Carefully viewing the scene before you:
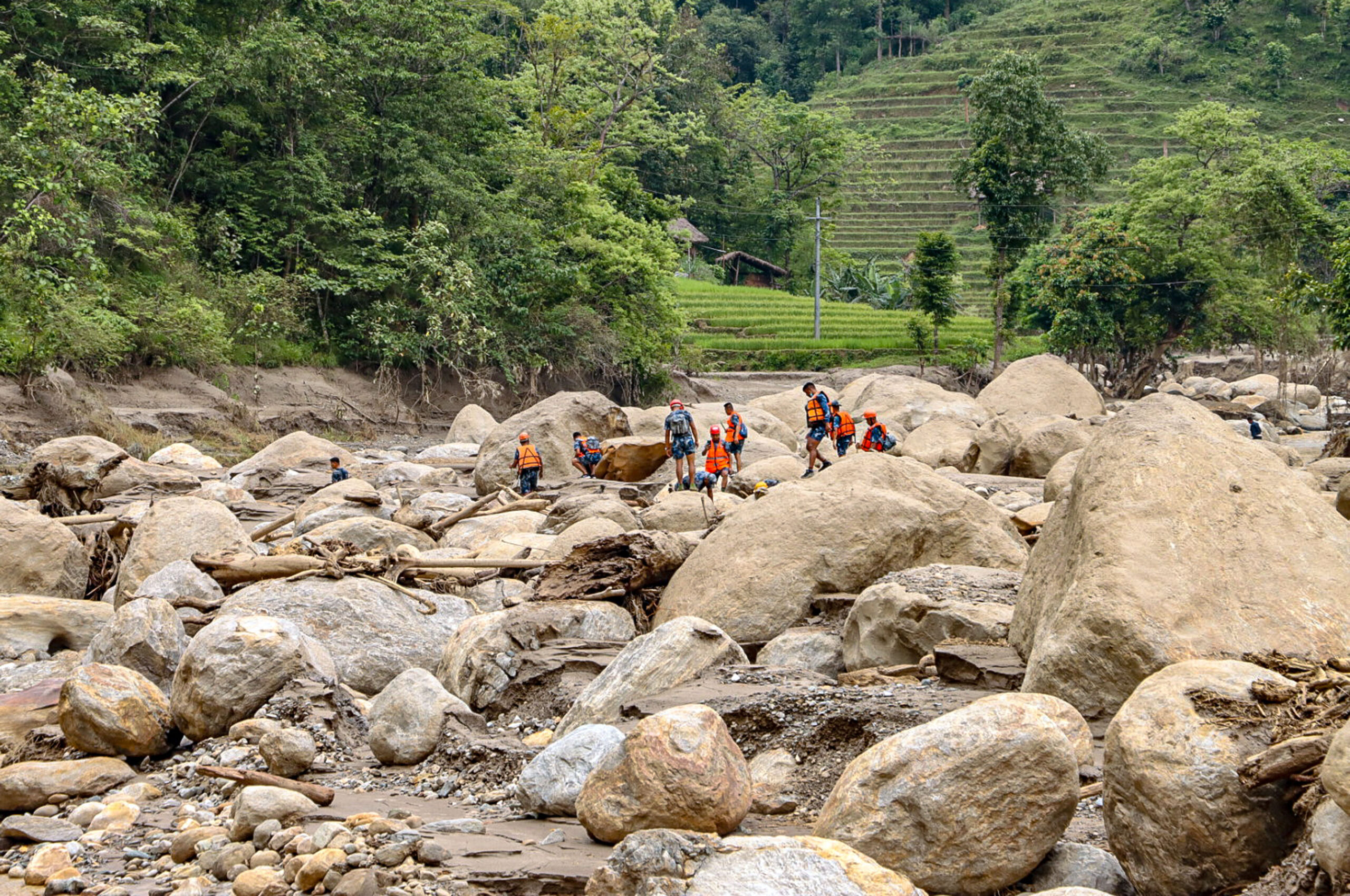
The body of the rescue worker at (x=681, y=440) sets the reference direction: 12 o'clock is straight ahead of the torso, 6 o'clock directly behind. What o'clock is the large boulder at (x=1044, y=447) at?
The large boulder is roughly at 2 o'clock from the rescue worker.

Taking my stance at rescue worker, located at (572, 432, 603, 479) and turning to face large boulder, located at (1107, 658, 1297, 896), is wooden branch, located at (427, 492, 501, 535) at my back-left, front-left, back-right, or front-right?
front-right

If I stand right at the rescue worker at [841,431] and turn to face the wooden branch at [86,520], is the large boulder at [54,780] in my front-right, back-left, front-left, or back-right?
front-left

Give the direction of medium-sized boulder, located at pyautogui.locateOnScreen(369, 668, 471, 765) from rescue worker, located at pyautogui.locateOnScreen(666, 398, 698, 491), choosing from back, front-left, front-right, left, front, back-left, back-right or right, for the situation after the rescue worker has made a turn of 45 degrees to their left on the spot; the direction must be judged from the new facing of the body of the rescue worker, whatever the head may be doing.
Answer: back-left

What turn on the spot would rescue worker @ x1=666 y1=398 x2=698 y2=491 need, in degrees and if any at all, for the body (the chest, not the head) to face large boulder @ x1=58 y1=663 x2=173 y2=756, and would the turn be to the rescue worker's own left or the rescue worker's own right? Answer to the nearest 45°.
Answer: approximately 180°

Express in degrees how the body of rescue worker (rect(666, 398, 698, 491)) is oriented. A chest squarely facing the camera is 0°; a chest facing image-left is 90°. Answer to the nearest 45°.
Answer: approximately 180°

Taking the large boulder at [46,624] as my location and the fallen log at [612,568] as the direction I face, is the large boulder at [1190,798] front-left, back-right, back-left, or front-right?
front-right

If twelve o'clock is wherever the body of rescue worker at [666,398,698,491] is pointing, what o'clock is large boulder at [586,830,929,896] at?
The large boulder is roughly at 6 o'clock from the rescue worker.

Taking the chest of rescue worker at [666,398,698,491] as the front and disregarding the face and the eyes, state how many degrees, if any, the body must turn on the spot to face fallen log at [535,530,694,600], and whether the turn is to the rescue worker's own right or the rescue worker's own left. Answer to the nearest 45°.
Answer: approximately 180°

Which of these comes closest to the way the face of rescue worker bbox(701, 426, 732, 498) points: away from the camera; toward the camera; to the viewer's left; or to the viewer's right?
toward the camera

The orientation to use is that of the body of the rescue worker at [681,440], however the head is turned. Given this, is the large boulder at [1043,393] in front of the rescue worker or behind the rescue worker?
in front

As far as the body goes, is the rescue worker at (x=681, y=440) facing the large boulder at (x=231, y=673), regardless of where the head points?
no

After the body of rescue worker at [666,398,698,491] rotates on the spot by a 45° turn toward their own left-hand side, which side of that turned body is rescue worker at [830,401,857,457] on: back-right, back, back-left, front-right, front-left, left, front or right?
right

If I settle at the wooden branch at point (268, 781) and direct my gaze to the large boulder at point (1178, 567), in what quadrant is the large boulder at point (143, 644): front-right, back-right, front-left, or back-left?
back-left

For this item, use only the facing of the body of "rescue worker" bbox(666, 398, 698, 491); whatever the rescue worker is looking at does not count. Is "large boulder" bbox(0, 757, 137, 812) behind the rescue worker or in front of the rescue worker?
behind

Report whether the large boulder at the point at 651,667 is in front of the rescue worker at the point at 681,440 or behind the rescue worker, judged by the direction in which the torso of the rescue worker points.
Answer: behind
